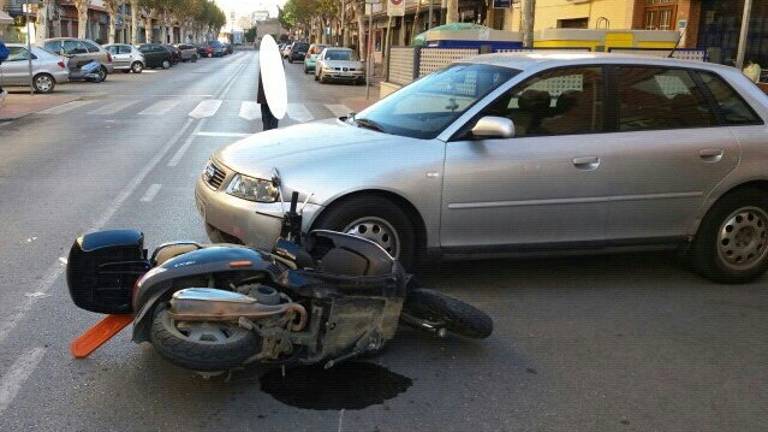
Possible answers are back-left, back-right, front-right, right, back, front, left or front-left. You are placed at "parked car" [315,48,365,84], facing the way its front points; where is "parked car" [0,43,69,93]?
front-right

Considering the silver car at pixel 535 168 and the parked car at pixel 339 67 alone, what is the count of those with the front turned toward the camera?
1

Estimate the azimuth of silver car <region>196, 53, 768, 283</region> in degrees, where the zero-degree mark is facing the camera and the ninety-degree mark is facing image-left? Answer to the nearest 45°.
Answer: approximately 90°

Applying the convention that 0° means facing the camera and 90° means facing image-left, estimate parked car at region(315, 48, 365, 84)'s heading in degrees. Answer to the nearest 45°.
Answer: approximately 0°

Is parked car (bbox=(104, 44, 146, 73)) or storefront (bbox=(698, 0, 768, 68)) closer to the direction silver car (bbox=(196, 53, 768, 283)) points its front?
the parked car

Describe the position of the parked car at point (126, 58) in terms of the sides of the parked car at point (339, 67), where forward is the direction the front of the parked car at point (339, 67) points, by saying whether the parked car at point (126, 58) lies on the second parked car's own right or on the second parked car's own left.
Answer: on the second parked car's own right

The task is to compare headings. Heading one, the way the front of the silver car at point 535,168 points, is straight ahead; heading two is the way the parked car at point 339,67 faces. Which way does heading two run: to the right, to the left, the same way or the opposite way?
to the left

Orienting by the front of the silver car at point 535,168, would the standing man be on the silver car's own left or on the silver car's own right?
on the silver car's own right

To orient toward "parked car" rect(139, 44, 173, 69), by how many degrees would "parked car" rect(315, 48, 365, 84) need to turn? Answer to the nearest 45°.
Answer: approximately 135° to its right
